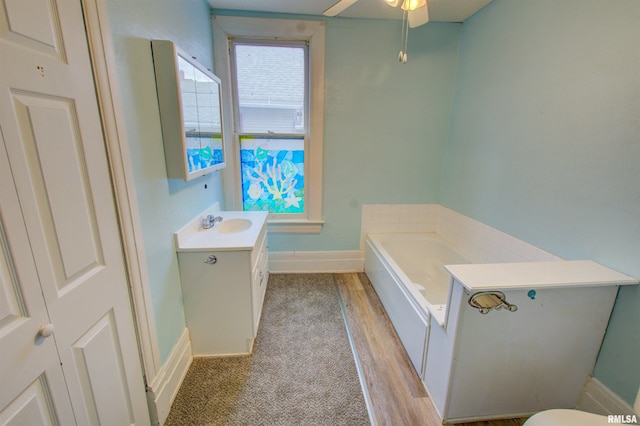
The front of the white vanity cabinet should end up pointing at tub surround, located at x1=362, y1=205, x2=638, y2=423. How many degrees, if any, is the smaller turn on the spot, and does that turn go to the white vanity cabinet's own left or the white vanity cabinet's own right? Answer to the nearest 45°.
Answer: approximately 45° to the white vanity cabinet's own right

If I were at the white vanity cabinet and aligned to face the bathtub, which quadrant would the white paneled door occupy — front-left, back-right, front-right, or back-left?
back-right

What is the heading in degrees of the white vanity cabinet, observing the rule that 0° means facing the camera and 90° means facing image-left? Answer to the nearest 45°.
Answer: approximately 270°

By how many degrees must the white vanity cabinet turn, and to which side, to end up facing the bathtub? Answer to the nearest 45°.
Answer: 0° — it already faces it

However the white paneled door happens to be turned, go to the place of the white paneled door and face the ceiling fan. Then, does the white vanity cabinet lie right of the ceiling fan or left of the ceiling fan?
left
